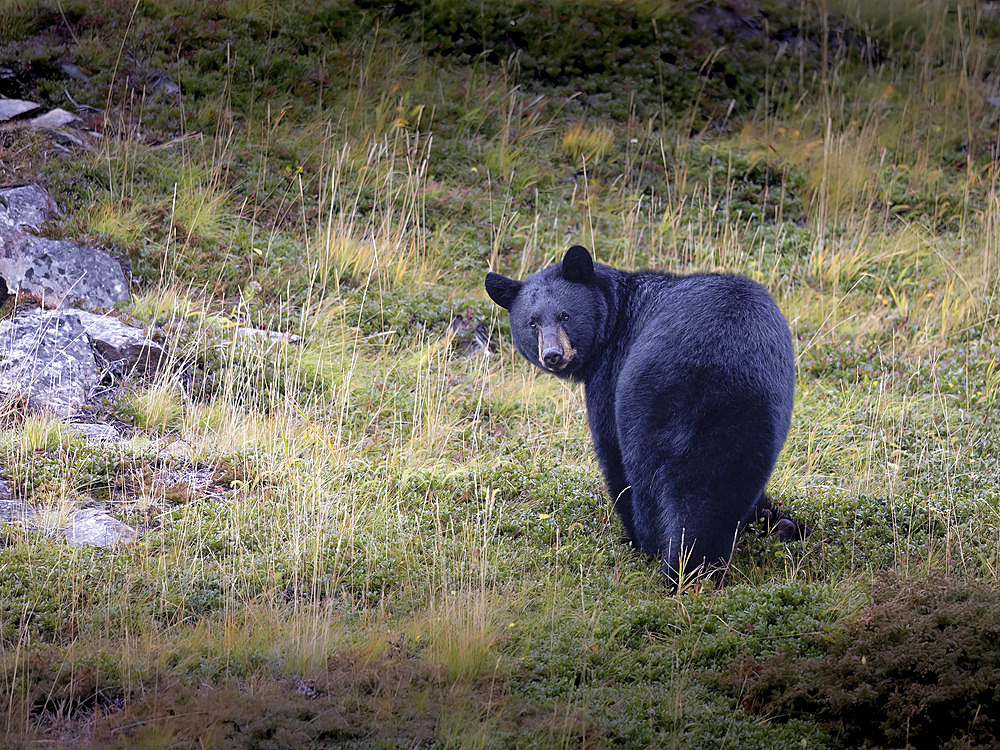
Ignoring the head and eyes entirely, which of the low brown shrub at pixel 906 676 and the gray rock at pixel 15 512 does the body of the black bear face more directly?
the gray rock

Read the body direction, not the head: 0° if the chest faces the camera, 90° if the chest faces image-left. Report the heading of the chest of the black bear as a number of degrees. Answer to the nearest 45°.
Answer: approximately 135°

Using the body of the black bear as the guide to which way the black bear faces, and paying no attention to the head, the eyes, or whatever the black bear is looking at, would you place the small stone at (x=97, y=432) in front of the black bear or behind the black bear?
in front

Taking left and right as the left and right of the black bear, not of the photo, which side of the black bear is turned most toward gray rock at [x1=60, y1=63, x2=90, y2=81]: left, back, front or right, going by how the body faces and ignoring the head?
front

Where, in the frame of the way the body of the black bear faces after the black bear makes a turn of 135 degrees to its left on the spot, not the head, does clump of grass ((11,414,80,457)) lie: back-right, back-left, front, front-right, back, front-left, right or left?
right

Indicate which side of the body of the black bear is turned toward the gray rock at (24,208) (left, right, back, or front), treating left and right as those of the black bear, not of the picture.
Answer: front

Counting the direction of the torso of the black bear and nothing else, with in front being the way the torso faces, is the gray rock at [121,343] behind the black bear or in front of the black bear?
in front

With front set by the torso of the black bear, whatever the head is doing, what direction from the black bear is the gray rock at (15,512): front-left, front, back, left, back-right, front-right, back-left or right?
front-left

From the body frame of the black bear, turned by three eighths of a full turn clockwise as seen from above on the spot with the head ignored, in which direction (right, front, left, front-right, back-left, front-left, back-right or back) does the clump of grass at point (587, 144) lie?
left

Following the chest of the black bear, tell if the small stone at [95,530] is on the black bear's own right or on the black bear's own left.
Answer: on the black bear's own left
